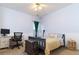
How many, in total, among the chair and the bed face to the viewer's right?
0

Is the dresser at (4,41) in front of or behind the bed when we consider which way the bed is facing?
in front

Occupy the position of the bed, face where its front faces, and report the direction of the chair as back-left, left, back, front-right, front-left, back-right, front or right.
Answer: front-right

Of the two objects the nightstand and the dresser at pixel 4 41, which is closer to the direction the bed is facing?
the dresser

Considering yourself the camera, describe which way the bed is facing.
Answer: facing the viewer and to the left of the viewer
